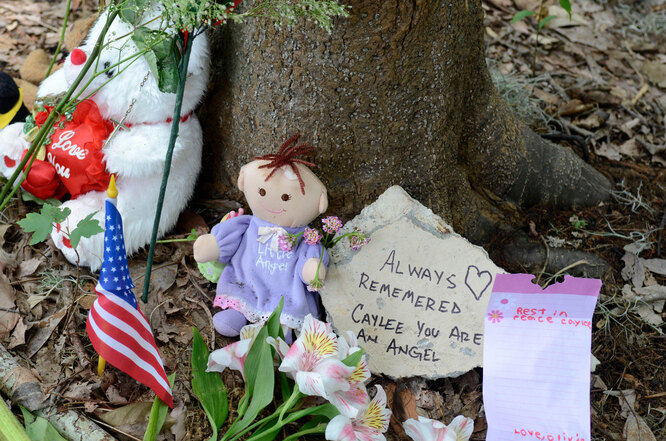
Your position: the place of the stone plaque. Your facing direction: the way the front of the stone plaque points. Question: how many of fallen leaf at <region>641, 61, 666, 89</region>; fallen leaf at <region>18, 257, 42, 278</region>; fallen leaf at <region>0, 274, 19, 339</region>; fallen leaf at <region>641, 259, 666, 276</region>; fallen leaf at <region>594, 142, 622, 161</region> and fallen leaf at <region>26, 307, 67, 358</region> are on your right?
3

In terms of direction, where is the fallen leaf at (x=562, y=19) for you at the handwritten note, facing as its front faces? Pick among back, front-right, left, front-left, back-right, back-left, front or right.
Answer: back

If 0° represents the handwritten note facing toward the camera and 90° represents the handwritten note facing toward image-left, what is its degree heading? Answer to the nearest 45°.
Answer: approximately 0°

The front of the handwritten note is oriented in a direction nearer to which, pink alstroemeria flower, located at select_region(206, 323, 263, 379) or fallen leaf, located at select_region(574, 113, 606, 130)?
the pink alstroemeria flower

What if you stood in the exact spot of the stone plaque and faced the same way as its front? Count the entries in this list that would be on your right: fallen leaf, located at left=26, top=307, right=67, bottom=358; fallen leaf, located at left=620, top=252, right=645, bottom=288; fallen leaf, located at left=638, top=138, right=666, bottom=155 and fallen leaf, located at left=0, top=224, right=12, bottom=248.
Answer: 2

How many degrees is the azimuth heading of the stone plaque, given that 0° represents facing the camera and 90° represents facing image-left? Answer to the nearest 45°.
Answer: approximately 0°

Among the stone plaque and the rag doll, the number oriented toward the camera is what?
2
